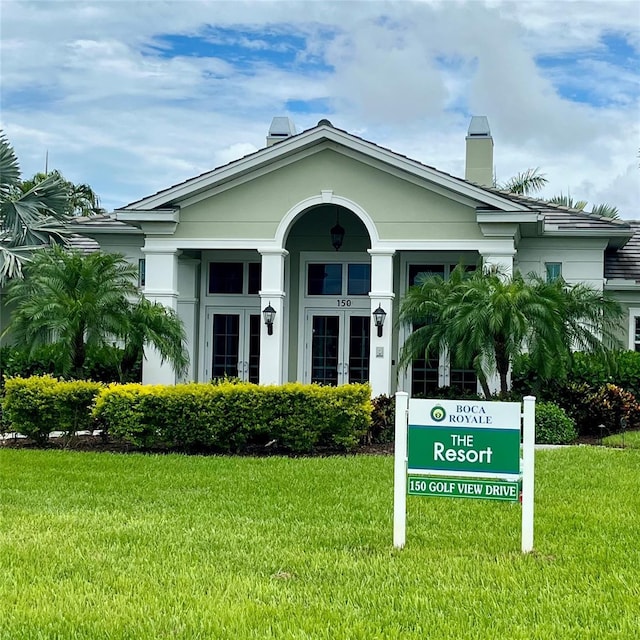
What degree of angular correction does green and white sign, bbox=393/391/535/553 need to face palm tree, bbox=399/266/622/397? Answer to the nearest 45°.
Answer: approximately 180°

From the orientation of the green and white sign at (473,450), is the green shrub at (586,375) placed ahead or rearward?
rearward

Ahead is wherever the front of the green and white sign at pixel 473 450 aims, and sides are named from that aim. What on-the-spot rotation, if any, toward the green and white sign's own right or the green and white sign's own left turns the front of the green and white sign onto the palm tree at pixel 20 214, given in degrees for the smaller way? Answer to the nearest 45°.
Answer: approximately 135° to the green and white sign's own right

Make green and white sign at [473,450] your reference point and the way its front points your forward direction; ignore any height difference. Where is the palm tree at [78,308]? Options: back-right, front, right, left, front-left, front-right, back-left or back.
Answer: back-right

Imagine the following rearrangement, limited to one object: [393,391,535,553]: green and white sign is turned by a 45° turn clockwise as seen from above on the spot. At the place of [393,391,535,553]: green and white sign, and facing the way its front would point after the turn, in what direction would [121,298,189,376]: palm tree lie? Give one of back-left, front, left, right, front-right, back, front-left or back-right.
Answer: right

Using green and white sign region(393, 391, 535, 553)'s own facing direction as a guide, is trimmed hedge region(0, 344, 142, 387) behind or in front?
behind

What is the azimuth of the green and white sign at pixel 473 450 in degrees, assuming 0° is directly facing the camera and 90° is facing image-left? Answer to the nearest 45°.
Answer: approximately 0°

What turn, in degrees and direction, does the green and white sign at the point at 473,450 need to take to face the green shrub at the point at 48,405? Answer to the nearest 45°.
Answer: approximately 135° to its right

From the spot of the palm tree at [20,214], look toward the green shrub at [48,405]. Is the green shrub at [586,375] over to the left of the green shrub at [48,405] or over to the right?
left

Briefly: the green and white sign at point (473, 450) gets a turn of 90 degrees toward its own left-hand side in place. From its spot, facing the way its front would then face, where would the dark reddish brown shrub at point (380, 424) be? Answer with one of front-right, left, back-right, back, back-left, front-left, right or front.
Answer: left

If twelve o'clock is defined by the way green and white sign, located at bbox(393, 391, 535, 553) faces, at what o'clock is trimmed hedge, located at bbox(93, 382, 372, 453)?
The trimmed hedge is roughly at 5 o'clock from the green and white sign.
